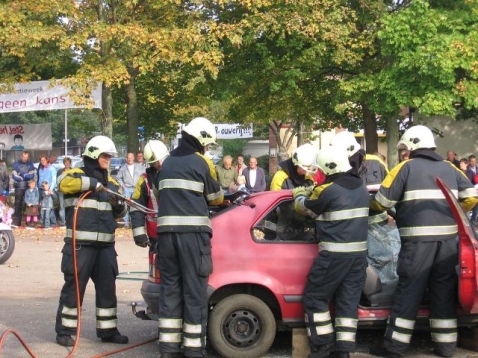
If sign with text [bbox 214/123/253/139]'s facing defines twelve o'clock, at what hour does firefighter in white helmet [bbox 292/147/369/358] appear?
The firefighter in white helmet is roughly at 12 o'clock from the sign with text.

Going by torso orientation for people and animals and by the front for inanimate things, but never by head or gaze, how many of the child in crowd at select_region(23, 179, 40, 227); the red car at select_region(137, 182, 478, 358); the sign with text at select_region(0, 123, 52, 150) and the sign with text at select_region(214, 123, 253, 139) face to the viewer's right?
1

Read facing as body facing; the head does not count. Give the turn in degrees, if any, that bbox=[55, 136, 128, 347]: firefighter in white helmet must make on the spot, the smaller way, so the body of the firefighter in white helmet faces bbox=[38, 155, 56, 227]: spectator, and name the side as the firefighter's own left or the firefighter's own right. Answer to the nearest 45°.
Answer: approximately 135° to the firefighter's own left

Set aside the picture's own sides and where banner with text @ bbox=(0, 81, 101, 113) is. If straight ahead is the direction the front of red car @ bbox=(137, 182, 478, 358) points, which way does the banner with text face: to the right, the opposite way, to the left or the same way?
to the right

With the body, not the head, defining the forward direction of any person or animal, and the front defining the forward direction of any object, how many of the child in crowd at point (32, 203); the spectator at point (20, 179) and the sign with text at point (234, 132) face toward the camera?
3

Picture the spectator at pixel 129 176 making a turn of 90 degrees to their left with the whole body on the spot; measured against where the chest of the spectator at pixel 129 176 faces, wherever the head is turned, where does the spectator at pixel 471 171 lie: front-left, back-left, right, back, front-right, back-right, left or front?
front

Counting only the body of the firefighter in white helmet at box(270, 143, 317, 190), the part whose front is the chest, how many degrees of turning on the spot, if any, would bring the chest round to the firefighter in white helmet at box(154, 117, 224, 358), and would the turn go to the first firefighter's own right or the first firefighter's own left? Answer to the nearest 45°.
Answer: approximately 90° to the first firefighter's own right

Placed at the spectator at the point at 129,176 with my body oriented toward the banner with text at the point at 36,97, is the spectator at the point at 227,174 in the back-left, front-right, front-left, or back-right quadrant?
back-right

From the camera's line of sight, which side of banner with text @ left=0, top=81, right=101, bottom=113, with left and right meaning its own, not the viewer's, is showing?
front

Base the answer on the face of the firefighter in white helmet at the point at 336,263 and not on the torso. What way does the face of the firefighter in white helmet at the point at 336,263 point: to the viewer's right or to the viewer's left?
to the viewer's left

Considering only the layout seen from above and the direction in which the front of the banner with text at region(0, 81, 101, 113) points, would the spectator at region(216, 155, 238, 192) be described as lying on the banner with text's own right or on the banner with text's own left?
on the banner with text's own left

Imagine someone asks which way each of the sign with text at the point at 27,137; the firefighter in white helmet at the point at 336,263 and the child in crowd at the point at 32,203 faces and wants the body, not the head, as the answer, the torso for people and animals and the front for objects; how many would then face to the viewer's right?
0

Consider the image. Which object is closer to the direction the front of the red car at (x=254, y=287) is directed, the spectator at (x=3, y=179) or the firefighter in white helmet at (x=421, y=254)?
the firefighter in white helmet
